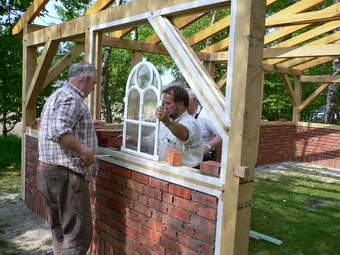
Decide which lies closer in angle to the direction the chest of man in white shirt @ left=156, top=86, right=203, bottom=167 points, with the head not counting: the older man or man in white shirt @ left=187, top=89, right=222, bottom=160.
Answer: the older man

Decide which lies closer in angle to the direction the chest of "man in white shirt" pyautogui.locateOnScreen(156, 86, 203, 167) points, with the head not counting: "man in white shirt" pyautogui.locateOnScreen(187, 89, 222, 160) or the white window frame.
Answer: the white window frame

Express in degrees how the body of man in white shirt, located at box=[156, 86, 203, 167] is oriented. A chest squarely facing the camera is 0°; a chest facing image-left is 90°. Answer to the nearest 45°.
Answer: approximately 45°

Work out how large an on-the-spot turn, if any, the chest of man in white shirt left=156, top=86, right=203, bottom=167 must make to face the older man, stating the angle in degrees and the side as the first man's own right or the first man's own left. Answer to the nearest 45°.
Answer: approximately 45° to the first man's own right
